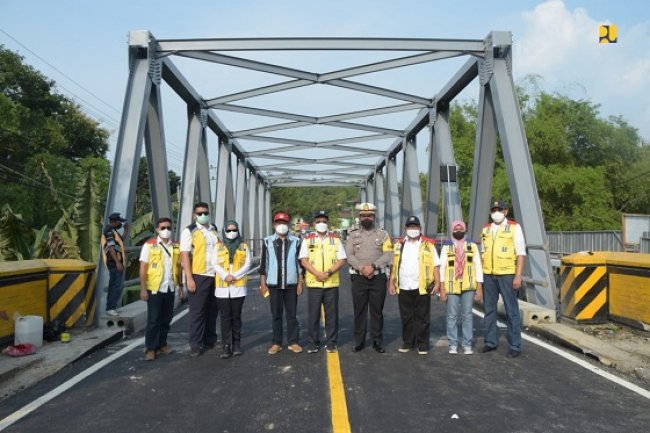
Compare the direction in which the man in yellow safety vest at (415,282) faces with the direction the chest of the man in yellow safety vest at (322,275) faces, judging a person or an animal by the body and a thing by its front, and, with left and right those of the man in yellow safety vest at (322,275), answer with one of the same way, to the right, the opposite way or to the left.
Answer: the same way

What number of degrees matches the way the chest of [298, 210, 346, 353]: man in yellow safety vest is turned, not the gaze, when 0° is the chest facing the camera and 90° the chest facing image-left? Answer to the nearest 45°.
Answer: approximately 0°

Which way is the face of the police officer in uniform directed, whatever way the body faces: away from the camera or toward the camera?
toward the camera

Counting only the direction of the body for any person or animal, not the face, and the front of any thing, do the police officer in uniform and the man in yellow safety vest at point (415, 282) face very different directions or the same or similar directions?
same or similar directions

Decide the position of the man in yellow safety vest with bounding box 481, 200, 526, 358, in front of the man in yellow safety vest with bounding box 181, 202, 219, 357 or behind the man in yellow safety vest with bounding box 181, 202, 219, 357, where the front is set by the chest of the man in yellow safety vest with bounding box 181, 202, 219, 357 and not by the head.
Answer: in front

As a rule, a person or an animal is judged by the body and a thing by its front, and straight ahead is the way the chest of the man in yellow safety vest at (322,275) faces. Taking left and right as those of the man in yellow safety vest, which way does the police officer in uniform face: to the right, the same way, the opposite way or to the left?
the same way

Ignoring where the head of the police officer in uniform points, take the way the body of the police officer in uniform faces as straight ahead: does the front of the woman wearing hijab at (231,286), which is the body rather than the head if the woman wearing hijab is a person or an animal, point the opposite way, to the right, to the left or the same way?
the same way

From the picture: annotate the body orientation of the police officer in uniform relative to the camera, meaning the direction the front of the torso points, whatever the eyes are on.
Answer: toward the camera

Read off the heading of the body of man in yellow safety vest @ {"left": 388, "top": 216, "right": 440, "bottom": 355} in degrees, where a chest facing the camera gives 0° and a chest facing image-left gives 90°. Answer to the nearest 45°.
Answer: approximately 0°

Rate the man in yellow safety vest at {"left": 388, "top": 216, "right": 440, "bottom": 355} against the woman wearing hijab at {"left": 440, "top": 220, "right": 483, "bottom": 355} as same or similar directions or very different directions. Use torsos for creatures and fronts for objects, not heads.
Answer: same or similar directions

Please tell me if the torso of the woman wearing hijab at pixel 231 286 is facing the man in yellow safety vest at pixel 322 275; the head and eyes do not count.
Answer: no

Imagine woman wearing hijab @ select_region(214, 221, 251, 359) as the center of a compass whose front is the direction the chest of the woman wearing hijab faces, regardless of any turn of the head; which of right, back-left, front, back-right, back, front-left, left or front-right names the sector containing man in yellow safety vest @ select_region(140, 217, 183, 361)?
right

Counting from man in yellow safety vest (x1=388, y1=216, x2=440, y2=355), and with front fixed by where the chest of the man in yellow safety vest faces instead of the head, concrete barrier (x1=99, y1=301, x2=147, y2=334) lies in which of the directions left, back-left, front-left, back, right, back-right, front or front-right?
right

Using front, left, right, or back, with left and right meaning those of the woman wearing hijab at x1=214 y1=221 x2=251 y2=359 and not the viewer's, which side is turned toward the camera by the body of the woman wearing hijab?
front

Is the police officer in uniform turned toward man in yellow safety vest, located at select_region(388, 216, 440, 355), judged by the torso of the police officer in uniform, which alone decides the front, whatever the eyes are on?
no

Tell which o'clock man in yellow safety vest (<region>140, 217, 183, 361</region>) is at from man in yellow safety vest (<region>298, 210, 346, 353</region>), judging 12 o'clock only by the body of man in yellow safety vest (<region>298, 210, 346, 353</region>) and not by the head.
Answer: man in yellow safety vest (<region>140, 217, 183, 361</region>) is roughly at 3 o'clock from man in yellow safety vest (<region>298, 210, 346, 353</region>).

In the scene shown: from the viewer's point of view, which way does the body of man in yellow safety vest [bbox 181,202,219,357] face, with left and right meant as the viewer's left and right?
facing the viewer and to the right of the viewer

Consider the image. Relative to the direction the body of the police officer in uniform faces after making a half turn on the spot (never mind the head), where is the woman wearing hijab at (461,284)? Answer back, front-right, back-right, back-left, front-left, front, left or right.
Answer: right

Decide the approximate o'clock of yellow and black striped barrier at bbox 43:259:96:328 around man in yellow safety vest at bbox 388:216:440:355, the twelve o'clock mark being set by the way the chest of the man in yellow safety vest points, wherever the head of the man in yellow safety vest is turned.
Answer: The yellow and black striped barrier is roughly at 3 o'clock from the man in yellow safety vest.

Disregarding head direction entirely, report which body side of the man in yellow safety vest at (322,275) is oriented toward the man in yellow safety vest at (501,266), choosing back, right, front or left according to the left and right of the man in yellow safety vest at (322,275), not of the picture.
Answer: left
